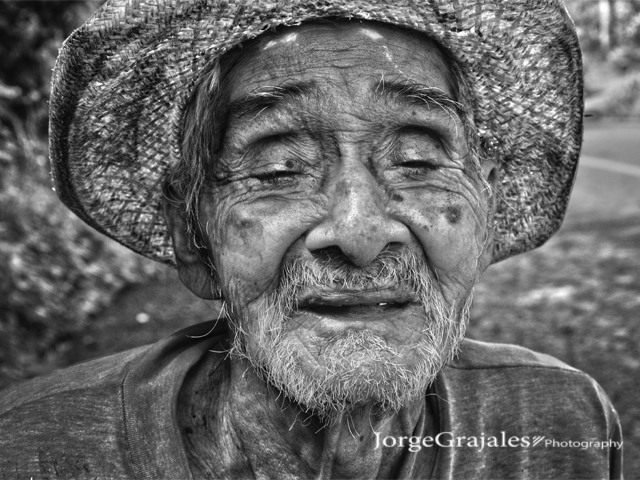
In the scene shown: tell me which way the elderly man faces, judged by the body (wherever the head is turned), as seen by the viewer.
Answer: toward the camera
